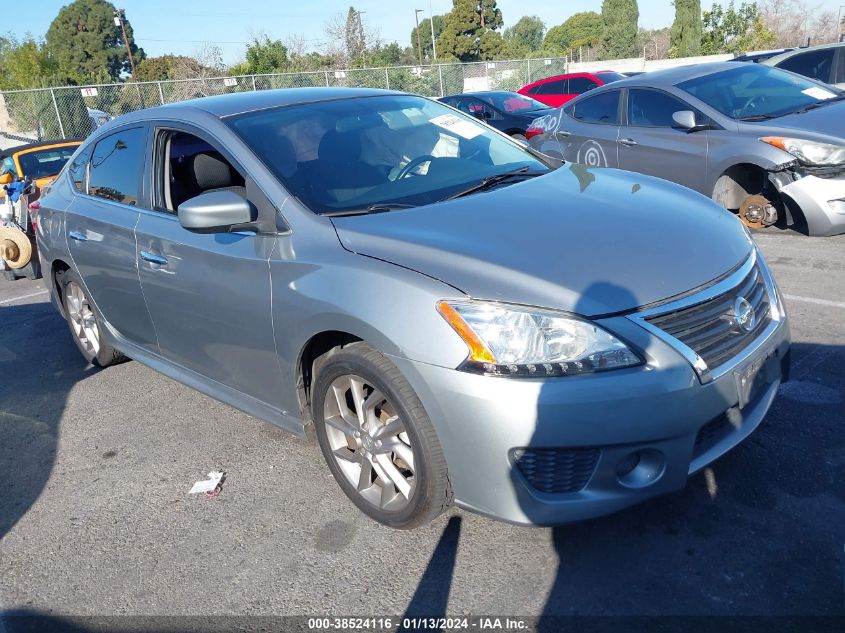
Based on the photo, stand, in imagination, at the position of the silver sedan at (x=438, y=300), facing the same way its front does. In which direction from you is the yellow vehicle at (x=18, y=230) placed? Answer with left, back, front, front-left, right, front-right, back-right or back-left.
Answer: back

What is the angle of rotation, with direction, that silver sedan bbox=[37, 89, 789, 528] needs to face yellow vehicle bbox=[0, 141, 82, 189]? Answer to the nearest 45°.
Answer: approximately 180°

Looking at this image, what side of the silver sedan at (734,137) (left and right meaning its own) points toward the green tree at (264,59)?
back

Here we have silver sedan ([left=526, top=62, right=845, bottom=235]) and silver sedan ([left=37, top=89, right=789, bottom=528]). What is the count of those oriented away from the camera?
0

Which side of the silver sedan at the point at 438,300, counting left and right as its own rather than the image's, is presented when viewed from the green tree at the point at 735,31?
left

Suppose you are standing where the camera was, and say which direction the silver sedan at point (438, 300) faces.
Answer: facing the viewer and to the right of the viewer

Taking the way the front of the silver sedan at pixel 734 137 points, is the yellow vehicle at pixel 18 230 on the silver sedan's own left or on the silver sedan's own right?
on the silver sedan's own right

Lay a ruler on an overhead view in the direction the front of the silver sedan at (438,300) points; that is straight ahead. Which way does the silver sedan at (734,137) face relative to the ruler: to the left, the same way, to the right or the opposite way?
the same way

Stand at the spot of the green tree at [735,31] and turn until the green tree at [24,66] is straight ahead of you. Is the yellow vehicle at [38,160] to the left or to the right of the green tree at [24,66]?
left

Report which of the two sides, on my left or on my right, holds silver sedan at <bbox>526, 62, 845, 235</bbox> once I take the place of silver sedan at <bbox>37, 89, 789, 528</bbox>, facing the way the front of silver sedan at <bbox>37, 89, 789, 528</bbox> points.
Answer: on my left

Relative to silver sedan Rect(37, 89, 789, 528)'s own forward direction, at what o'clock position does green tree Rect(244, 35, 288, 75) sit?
The green tree is roughly at 7 o'clock from the silver sedan.

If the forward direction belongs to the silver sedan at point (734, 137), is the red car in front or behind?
behind

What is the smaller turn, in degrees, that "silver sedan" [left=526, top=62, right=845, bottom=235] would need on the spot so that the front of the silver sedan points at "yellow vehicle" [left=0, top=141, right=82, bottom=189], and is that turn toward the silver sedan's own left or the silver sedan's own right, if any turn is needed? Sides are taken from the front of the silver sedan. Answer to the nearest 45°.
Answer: approximately 135° to the silver sedan's own right
